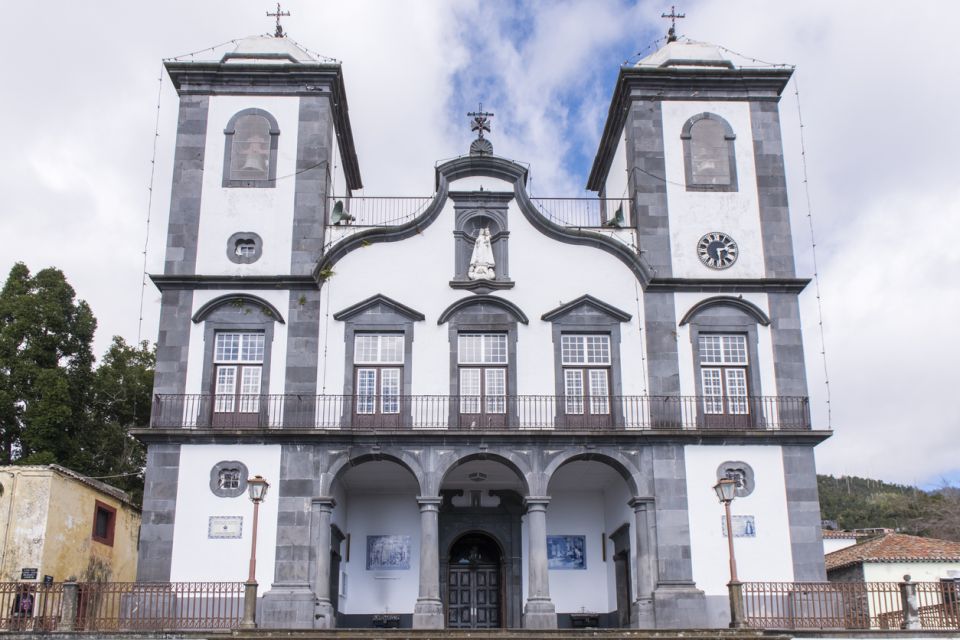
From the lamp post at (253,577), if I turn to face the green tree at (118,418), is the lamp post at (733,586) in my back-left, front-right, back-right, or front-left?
back-right

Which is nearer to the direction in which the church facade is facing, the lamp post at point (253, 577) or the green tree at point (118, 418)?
the lamp post

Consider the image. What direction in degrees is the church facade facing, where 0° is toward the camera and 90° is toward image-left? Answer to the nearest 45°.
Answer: approximately 0°

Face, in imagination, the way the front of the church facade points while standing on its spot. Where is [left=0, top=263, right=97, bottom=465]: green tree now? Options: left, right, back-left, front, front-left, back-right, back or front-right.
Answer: back-right

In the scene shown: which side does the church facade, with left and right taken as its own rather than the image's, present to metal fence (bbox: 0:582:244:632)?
right

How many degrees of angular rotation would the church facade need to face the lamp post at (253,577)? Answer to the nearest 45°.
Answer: approximately 45° to its right

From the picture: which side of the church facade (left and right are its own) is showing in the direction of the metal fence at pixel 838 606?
left

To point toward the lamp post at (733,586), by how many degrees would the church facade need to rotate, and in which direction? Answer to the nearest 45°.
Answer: approximately 45° to its left
